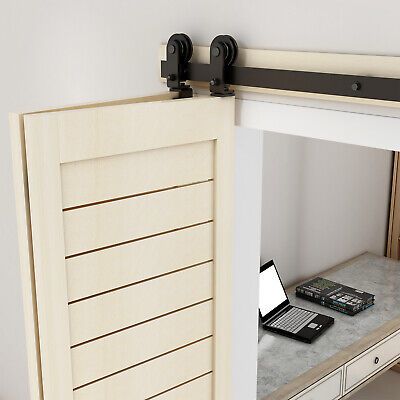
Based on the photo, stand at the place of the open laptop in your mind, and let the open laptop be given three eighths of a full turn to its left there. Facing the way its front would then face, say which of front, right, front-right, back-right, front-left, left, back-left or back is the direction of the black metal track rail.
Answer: back

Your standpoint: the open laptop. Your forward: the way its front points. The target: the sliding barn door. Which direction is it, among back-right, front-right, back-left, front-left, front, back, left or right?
front-right

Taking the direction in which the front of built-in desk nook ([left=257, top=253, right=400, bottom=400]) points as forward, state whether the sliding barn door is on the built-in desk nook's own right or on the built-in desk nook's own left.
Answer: on the built-in desk nook's own right
